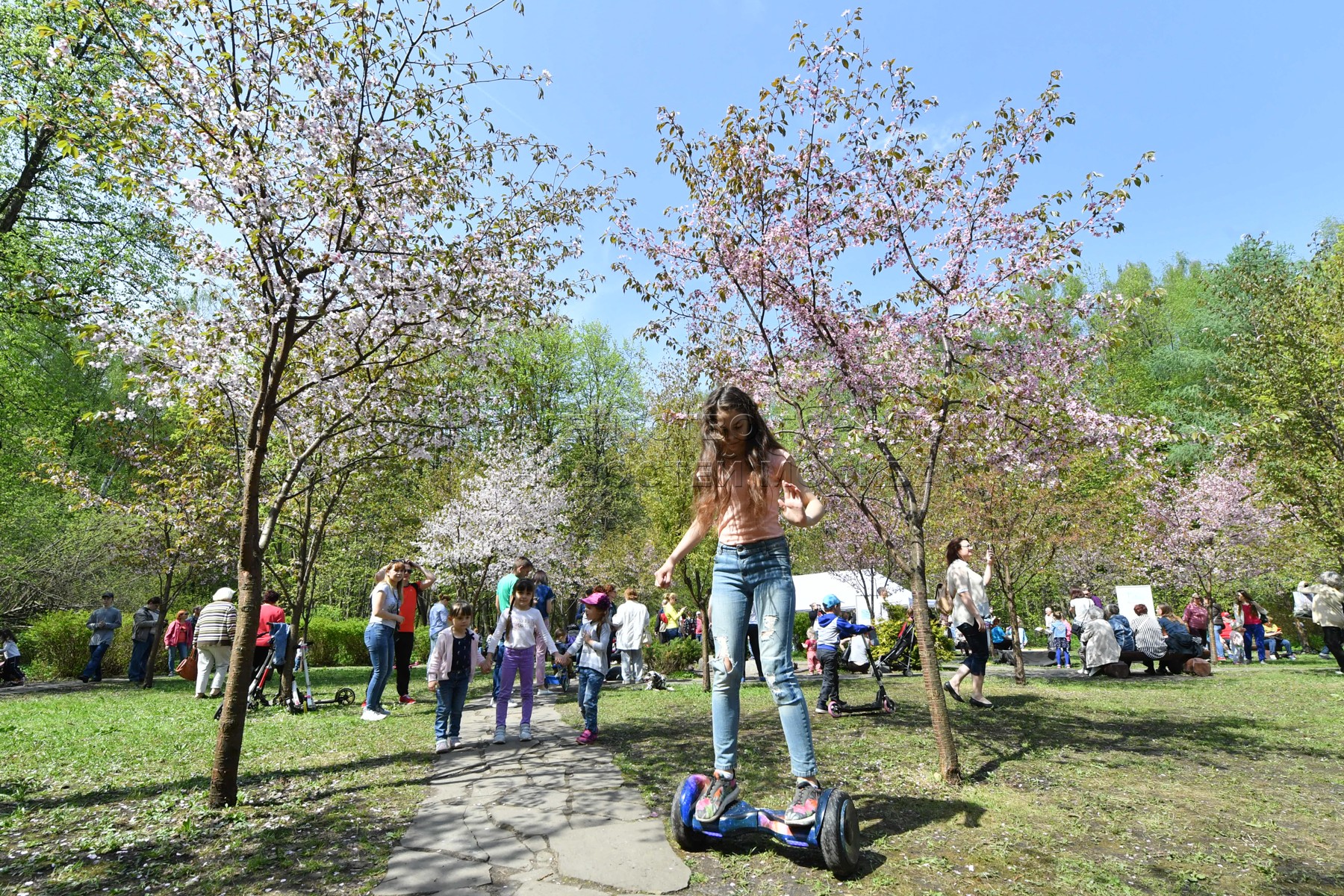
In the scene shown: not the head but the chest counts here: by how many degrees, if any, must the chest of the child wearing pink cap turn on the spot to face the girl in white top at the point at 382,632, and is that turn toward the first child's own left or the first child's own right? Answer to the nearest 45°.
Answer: approximately 90° to the first child's own right

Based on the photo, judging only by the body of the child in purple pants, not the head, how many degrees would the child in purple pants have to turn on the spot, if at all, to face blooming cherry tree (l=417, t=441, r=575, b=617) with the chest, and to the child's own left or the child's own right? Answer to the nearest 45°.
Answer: approximately 180°

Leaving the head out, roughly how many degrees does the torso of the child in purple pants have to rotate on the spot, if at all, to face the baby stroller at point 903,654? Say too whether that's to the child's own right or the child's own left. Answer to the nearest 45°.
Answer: approximately 135° to the child's own left

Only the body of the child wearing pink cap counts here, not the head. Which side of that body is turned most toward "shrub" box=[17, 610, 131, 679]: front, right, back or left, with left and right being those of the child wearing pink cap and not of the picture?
right

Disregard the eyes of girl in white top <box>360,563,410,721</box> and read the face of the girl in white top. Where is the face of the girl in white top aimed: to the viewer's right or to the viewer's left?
to the viewer's right

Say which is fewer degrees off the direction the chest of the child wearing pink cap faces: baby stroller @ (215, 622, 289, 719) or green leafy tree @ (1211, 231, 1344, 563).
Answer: the baby stroller

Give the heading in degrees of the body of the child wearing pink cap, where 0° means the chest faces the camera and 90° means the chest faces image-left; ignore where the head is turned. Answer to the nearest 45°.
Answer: approximately 45°

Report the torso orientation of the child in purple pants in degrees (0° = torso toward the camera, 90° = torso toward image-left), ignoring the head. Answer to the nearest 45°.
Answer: approximately 0°
